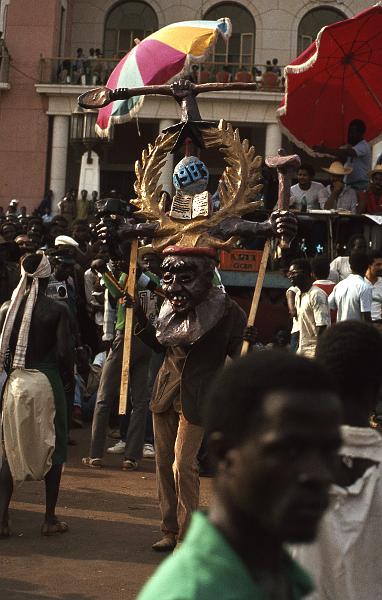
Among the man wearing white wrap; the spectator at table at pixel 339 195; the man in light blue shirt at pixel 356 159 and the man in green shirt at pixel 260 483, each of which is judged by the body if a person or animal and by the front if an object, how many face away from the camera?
1

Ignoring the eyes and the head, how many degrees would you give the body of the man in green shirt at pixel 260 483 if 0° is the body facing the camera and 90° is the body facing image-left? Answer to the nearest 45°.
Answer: approximately 315°

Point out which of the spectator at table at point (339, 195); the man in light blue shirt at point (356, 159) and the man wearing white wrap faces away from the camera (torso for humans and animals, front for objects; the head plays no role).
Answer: the man wearing white wrap

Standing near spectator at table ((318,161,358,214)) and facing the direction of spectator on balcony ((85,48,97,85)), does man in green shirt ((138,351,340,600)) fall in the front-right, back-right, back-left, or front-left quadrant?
back-left

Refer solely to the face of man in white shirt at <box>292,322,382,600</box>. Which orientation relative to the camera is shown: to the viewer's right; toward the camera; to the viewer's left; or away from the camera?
away from the camera

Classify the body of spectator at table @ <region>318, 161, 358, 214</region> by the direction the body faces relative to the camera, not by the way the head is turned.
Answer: toward the camera

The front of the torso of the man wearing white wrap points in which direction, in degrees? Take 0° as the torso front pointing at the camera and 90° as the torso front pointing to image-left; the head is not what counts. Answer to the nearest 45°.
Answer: approximately 180°

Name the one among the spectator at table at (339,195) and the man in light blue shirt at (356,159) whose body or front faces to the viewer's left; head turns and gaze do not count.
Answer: the man in light blue shirt

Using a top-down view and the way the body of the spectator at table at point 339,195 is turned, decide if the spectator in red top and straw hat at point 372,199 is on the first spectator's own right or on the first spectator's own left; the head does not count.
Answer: on the first spectator's own left

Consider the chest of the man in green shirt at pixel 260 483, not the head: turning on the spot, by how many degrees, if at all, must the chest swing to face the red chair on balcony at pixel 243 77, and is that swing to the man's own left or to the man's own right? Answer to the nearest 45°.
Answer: approximately 135° to the man's own left

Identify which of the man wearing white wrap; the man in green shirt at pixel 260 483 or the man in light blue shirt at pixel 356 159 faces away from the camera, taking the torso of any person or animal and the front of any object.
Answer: the man wearing white wrap

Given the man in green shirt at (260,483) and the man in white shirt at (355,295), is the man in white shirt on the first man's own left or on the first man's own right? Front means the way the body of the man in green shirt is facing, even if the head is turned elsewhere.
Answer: on the first man's own left

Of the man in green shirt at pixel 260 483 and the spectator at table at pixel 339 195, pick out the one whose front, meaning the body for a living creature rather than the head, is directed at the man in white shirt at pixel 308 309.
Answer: the spectator at table

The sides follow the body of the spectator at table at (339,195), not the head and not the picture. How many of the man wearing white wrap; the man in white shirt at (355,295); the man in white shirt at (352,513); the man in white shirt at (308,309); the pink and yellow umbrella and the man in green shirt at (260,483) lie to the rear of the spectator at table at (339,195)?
0
